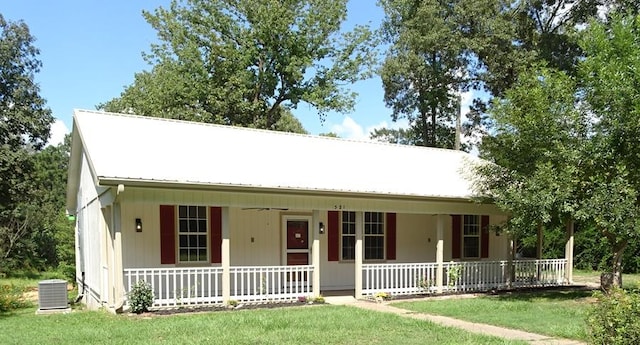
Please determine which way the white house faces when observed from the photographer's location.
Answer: facing the viewer and to the right of the viewer

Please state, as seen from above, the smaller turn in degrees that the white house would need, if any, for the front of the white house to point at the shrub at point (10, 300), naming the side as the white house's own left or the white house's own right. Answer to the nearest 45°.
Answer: approximately 135° to the white house's own right

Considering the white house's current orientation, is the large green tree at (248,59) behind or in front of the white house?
behind
